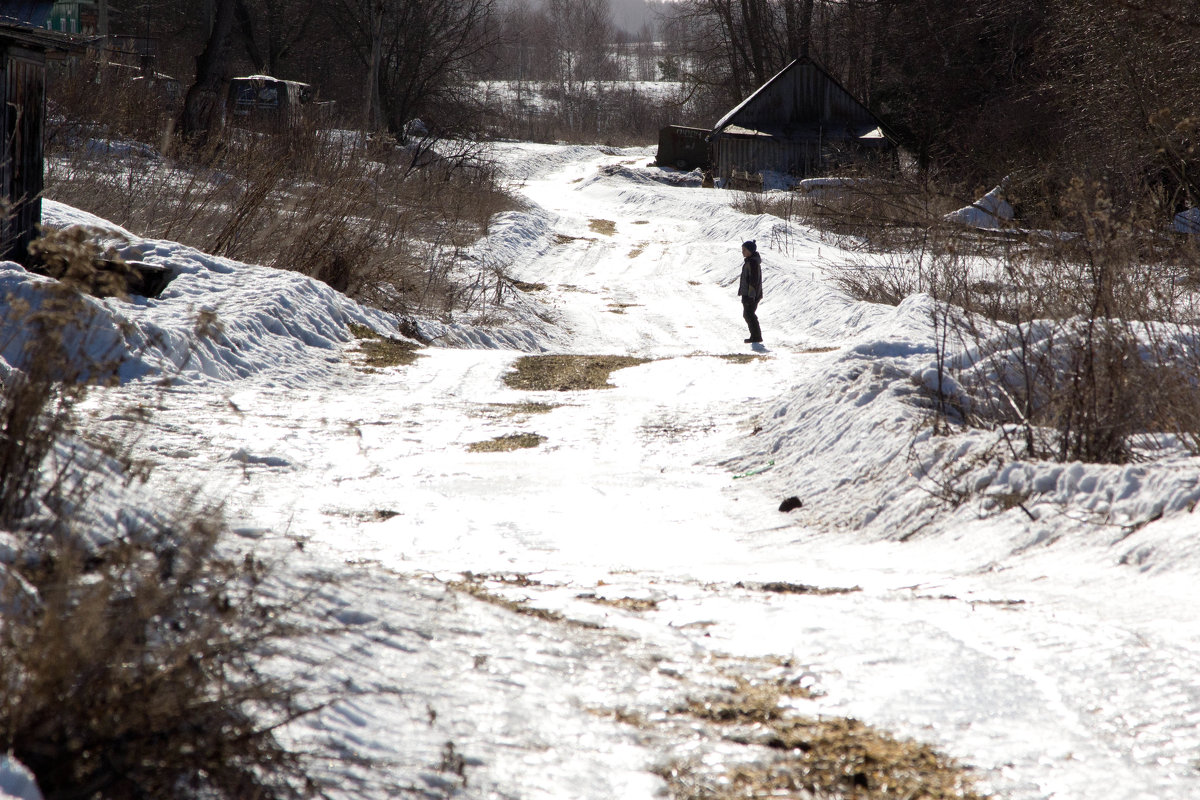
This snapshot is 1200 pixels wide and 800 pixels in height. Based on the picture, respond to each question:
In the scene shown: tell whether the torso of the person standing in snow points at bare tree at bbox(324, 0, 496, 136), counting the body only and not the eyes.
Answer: no

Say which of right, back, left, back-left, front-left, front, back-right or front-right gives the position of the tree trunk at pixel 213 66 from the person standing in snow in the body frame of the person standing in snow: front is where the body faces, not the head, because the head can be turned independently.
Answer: front-right

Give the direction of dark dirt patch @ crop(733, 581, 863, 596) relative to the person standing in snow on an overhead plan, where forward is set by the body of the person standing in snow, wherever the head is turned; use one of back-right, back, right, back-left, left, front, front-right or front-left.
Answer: left

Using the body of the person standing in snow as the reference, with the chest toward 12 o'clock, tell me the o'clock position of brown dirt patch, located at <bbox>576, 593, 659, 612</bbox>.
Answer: The brown dirt patch is roughly at 9 o'clock from the person standing in snow.

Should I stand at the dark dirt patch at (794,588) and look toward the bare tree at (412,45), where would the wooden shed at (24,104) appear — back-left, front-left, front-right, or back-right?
front-left

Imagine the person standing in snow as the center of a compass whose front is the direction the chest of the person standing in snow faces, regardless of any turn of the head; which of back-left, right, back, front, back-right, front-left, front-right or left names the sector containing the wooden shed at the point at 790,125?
right

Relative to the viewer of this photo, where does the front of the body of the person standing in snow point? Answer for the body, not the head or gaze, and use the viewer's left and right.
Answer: facing to the left of the viewer

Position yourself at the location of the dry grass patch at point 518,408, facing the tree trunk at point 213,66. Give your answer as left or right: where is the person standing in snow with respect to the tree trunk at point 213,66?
right

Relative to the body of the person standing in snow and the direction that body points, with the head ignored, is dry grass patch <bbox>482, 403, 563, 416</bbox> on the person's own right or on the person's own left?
on the person's own left

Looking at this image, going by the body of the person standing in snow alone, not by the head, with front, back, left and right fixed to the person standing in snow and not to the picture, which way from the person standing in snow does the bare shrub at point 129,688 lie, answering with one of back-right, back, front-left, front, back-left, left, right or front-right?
left
